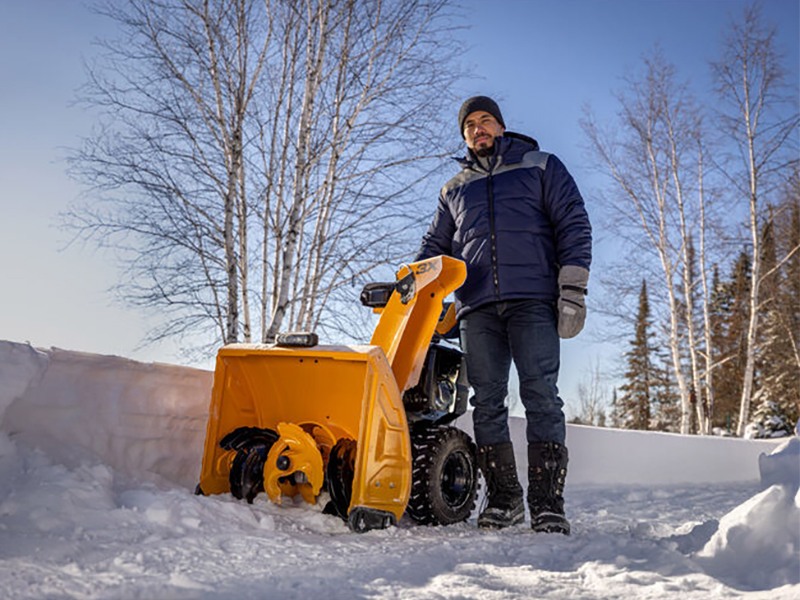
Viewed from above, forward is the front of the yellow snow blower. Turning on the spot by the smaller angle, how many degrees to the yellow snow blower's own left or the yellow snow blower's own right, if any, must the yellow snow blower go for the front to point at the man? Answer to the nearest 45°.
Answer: approximately 135° to the yellow snow blower's own left

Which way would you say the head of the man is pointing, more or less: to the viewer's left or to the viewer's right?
to the viewer's left

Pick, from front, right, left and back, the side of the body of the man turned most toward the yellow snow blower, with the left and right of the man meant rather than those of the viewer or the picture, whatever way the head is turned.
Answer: right

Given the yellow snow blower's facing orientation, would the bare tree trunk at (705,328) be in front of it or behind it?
behind

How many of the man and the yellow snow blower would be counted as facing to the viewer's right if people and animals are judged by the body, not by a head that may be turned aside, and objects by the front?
0

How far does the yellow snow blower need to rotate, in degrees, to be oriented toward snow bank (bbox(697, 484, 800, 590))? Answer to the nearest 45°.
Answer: approximately 90° to its left

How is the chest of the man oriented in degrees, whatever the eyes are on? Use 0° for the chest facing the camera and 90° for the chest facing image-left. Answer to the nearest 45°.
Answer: approximately 0°

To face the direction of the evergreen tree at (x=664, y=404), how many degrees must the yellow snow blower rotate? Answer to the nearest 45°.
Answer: approximately 180°

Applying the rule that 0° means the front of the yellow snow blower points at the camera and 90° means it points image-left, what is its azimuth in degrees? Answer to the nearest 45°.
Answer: approximately 45°
